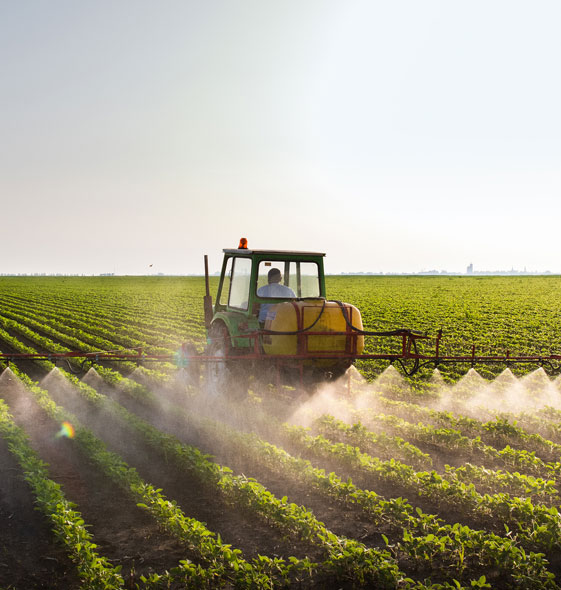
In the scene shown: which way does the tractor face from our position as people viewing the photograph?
facing away from the viewer and to the left of the viewer
